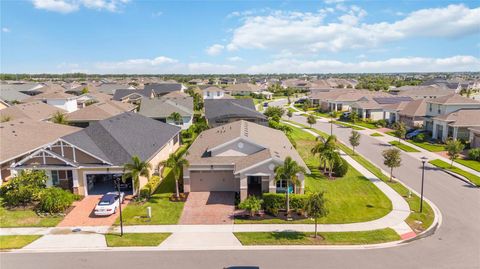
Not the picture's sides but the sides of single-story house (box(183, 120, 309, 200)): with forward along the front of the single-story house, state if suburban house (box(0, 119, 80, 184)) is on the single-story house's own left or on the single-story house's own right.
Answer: on the single-story house's own right

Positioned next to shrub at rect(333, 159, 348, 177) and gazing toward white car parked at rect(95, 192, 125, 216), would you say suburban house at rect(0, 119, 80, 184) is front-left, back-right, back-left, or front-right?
front-right

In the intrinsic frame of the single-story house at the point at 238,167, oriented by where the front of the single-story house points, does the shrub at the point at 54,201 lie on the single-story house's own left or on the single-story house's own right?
on the single-story house's own right

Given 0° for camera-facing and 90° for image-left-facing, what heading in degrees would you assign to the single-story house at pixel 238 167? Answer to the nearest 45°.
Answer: approximately 0°

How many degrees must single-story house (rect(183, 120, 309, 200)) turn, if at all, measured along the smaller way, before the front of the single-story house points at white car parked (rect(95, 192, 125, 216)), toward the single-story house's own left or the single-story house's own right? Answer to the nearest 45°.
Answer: approximately 45° to the single-story house's own right

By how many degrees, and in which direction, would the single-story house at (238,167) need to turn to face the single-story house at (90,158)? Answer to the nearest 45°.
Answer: approximately 90° to its right

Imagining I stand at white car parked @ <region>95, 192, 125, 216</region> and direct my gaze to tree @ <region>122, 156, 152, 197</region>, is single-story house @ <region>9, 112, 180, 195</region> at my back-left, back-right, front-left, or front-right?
front-left

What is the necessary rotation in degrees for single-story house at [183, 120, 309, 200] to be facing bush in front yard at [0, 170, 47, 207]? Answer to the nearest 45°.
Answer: approximately 90° to its right

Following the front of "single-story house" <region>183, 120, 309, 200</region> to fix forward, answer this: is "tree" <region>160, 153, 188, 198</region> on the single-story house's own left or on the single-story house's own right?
on the single-story house's own right

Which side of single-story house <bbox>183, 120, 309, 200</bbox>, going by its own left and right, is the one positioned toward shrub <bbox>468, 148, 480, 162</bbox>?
left
